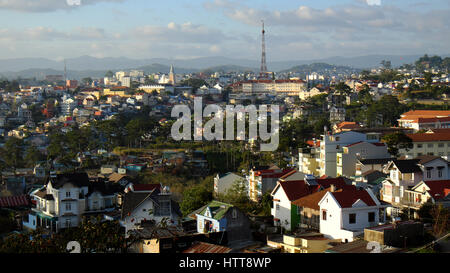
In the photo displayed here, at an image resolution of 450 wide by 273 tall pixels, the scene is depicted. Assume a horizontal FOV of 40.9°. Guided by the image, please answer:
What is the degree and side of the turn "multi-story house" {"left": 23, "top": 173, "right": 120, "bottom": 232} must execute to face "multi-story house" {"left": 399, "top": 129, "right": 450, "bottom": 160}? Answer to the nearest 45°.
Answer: approximately 135° to its left

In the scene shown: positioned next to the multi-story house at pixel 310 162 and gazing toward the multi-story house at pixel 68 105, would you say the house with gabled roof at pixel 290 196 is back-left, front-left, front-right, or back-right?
back-left

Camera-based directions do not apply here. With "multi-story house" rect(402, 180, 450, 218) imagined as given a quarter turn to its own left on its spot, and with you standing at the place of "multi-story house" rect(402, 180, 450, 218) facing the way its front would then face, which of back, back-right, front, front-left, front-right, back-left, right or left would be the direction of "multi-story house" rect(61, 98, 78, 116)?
back

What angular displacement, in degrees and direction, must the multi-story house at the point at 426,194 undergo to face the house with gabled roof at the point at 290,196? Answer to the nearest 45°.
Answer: approximately 45° to its right

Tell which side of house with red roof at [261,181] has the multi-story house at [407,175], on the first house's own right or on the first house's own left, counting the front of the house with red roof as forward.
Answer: on the first house's own left

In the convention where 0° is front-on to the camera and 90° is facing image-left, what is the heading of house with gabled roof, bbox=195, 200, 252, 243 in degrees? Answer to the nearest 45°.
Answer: approximately 45°

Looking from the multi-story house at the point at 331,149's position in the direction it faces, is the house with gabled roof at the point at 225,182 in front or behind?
in front

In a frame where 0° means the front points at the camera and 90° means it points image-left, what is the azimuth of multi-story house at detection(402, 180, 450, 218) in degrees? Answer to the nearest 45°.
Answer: approximately 45°

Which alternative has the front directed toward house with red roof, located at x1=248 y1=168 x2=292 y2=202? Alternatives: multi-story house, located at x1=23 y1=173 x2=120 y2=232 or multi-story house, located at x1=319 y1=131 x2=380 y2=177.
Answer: multi-story house, located at x1=319 y1=131 x2=380 y2=177

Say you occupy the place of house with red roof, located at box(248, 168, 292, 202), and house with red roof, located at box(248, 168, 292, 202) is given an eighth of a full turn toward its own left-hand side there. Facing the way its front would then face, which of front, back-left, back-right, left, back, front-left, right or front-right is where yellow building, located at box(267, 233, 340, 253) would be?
front

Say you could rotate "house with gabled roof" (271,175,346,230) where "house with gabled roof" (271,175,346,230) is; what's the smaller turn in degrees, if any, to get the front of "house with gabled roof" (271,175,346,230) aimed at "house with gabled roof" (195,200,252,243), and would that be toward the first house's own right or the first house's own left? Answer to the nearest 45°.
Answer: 0° — it already faces it

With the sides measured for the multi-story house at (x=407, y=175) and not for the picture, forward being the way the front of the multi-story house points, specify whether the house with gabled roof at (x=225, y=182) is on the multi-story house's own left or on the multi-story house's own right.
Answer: on the multi-story house's own right

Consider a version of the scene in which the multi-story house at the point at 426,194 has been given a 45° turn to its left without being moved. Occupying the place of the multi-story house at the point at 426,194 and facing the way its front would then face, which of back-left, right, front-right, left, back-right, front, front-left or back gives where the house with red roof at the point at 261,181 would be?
back-right

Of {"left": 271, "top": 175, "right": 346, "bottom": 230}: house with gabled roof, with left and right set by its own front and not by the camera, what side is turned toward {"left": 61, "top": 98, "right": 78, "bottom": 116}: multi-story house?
right

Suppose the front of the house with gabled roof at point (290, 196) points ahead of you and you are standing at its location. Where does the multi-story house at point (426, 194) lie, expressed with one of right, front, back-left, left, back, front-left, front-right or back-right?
back-left
